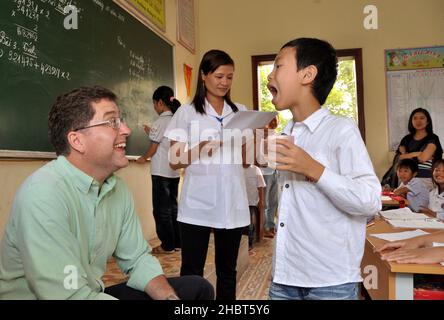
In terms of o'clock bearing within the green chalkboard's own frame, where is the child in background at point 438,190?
The child in background is roughly at 11 o'clock from the green chalkboard.

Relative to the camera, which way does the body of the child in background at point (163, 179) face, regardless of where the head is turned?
to the viewer's left

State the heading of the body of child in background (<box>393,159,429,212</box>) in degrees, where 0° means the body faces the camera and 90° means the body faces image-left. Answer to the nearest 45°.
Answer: approximately 45°

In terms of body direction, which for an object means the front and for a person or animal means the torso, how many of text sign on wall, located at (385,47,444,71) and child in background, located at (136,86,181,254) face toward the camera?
1

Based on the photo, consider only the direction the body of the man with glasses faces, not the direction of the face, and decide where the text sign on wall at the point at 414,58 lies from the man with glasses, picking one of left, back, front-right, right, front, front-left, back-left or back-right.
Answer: left

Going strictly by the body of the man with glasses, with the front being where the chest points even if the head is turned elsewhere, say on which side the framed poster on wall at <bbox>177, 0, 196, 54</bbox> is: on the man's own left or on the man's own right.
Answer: on the man's own left

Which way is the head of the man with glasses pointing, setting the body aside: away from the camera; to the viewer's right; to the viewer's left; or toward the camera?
to the viewer's right

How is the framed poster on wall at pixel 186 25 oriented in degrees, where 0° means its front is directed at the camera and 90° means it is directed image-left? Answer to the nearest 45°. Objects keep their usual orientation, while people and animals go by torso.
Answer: approximately 315°

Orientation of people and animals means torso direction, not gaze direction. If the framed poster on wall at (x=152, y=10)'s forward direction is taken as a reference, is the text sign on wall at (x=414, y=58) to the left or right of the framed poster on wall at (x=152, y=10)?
on its left

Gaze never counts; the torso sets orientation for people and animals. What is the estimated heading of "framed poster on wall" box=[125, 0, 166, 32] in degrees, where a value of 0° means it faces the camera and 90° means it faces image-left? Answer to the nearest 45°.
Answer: approximately 315°

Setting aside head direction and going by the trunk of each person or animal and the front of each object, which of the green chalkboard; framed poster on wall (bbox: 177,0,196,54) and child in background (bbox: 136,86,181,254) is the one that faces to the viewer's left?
the child in background

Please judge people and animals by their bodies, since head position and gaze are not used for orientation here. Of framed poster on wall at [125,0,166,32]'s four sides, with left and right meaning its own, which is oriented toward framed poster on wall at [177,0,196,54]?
left

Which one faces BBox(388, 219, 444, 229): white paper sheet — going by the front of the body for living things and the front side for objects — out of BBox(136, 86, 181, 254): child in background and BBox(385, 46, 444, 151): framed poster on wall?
the framed poster on wall

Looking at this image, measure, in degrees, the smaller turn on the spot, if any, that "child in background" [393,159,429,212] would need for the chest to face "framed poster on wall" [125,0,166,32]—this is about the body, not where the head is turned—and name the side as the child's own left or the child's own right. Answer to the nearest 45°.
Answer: approximately 45° to the child's own right
